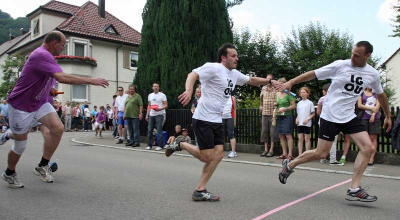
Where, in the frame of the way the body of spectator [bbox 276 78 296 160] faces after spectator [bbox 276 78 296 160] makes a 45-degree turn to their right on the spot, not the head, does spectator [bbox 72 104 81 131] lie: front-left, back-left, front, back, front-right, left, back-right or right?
front-right

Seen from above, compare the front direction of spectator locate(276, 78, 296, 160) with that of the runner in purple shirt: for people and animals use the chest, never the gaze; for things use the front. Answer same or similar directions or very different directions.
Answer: very different directions

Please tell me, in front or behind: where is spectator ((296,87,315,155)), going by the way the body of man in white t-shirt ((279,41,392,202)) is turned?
behind

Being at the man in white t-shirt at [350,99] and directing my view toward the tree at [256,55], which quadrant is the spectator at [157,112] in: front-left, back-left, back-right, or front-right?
front-left

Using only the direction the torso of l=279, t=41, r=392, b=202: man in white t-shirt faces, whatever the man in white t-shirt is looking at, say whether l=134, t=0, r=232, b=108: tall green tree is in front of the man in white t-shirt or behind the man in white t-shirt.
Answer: behind

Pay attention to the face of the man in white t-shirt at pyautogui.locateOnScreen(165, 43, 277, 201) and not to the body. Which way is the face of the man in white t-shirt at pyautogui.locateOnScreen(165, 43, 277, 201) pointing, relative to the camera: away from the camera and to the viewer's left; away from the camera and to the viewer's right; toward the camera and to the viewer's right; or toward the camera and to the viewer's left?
toward the camera and to the viewer's right

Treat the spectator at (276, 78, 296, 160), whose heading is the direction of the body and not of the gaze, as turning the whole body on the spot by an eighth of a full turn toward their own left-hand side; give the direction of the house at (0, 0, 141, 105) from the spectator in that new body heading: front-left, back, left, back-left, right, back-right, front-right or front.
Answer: back-right

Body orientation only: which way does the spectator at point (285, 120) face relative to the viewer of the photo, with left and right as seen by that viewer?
facing the viewer and to the left of the viewer
